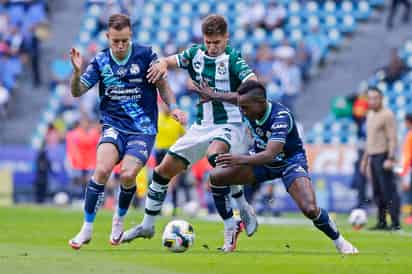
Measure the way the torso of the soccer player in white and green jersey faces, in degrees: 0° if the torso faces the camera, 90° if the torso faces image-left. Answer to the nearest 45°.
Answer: approximately 0°

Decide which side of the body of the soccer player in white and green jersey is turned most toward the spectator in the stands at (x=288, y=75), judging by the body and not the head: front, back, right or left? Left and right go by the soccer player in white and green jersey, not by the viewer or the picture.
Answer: back

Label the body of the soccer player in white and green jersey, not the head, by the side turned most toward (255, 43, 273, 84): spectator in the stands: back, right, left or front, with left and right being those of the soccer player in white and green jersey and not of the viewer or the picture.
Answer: back

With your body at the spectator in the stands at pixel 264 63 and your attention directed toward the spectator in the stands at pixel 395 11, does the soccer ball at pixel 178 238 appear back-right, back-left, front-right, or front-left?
back-right

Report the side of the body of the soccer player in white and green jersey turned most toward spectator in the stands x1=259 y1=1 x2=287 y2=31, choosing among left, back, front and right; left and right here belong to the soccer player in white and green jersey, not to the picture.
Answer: back
